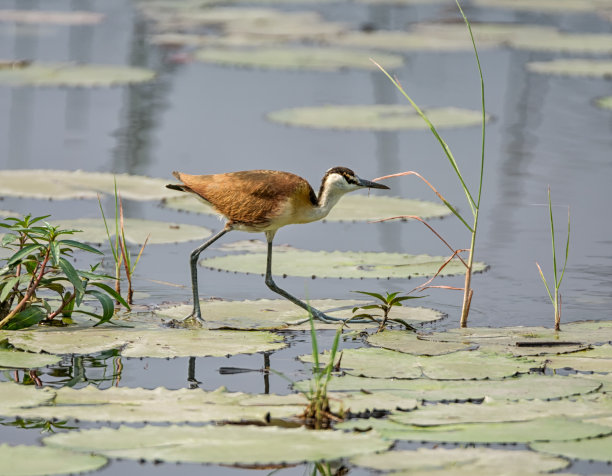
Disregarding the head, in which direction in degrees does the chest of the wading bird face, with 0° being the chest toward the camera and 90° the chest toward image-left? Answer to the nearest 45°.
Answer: approximately 270°

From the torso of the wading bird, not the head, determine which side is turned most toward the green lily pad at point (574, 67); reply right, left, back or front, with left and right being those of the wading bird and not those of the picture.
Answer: left

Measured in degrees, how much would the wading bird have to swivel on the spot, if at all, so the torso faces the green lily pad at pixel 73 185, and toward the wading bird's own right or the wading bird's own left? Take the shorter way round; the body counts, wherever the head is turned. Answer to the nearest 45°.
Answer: approximately 135° to the wading bird's own left

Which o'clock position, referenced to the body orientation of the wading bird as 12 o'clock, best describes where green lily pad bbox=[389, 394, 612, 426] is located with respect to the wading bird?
The green lily pad is roughly at 2 o'clock from the wading bird.

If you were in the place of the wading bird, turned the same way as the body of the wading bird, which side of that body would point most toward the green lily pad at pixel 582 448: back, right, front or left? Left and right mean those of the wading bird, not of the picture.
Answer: right

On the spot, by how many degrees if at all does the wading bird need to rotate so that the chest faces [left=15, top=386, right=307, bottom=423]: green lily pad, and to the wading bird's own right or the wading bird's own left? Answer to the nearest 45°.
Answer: approximately 90° to the wading bird's own right

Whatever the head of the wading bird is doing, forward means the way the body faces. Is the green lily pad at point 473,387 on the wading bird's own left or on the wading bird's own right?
on the wading bird's own right

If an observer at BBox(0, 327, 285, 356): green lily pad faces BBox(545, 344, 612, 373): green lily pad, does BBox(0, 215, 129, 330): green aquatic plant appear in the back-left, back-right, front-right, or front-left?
back-left

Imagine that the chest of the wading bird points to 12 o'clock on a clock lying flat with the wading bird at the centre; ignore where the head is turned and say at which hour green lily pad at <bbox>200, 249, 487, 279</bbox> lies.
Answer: The green lily pad is roughly at 10 o'clock from the wading bird.

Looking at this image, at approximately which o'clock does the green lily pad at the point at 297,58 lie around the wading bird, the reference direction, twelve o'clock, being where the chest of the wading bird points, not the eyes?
The green lily pad is roughly at 9 o'clock from the wading bird.

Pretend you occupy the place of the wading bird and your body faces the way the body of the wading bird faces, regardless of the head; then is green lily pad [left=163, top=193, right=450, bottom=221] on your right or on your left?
on your left

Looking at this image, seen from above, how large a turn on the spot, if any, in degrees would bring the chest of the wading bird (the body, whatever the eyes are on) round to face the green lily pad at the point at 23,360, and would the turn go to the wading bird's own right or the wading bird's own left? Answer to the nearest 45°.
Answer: approximately 135° to the wading bird's own right

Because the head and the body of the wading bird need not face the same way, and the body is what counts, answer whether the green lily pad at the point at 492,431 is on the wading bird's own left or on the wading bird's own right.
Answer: on the wading bird's own right

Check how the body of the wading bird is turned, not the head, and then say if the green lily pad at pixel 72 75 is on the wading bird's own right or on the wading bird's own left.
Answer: on the wading bird's own left
